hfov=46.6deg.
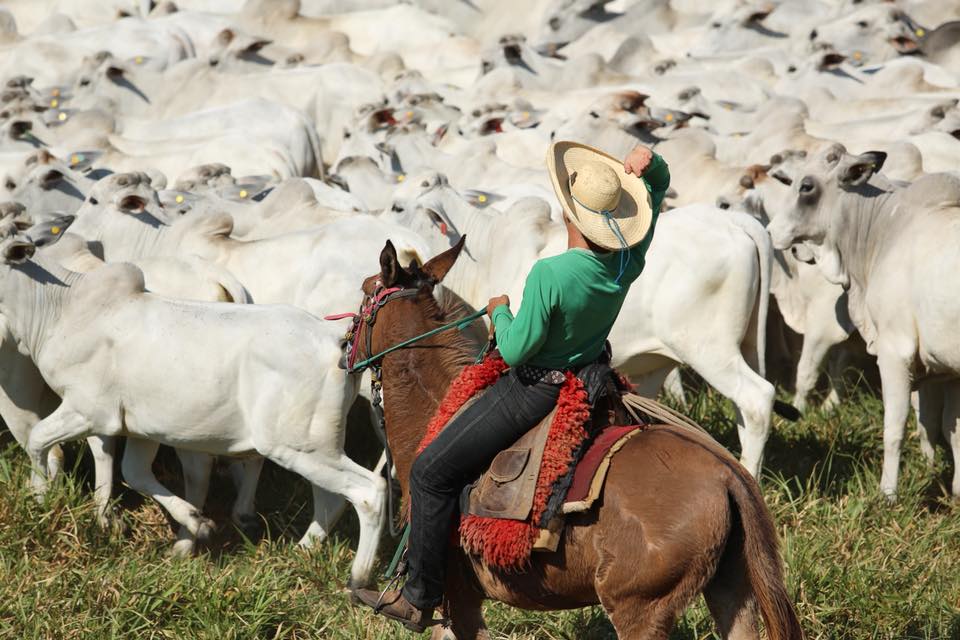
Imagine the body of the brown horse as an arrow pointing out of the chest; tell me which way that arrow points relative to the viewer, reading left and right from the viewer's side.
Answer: facing away from the viewer and to the left of the viewer

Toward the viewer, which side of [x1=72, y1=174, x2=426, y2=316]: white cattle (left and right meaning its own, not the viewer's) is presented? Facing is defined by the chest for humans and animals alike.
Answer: left

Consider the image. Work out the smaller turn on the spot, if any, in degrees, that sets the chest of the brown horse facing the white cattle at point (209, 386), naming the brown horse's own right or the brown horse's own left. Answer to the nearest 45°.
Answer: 0° — it already faces it

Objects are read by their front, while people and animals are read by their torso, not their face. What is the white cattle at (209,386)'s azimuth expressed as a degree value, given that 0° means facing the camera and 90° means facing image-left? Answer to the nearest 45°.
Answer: approximately 90°

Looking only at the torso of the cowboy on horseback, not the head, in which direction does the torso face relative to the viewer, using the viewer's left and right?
facing away from the viewer and to the left of the viewer

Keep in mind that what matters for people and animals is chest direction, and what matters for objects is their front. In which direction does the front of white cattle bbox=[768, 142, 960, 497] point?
to the viewer's left

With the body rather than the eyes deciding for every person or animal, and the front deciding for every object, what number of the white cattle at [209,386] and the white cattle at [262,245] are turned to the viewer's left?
2

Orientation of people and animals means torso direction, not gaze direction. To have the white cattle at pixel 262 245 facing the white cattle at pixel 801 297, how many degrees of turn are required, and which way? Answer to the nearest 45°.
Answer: approximately 180°

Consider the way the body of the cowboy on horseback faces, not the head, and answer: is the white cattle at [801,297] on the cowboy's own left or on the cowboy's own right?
on the cowboy's own right
